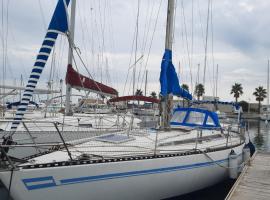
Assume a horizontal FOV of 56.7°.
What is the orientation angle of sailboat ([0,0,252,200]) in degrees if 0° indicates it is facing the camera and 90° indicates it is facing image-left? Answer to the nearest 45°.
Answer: approximately 45°

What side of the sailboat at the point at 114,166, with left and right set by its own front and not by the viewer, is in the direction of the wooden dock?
back
